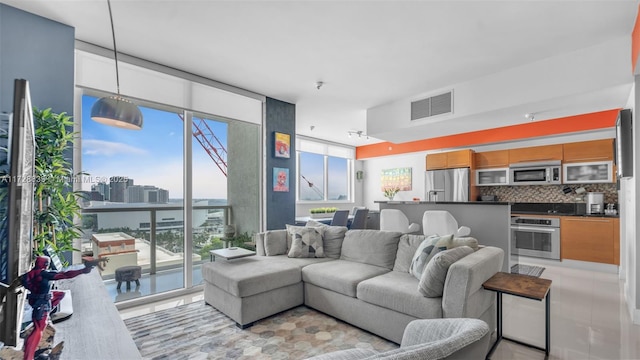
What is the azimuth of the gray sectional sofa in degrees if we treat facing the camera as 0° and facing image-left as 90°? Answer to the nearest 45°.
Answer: approximately 45°

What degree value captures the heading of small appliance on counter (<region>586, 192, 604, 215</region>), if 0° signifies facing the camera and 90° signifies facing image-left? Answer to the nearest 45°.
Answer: approximately 0°

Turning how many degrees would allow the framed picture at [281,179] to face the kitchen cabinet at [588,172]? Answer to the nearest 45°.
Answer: approximately 90° to its left

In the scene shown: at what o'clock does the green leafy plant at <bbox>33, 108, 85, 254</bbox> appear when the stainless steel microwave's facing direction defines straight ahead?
The green leafy plant is roughly at 1 o'clock from the stainless steel microwave.

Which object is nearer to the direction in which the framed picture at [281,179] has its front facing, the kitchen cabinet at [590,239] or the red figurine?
the red figurine

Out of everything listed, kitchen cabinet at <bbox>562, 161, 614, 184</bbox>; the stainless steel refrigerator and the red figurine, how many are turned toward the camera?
2

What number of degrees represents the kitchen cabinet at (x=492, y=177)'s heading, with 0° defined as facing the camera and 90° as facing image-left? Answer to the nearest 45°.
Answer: approximately 0°

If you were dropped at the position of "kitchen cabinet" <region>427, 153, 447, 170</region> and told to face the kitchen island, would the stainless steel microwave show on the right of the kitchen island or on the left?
left

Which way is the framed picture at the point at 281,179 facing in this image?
toward the camera

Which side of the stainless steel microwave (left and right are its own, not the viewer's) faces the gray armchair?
front

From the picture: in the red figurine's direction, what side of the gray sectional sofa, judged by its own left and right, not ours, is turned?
front

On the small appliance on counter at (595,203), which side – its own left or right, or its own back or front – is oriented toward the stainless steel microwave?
right

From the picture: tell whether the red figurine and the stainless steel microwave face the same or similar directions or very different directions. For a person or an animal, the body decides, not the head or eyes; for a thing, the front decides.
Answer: very different directions
